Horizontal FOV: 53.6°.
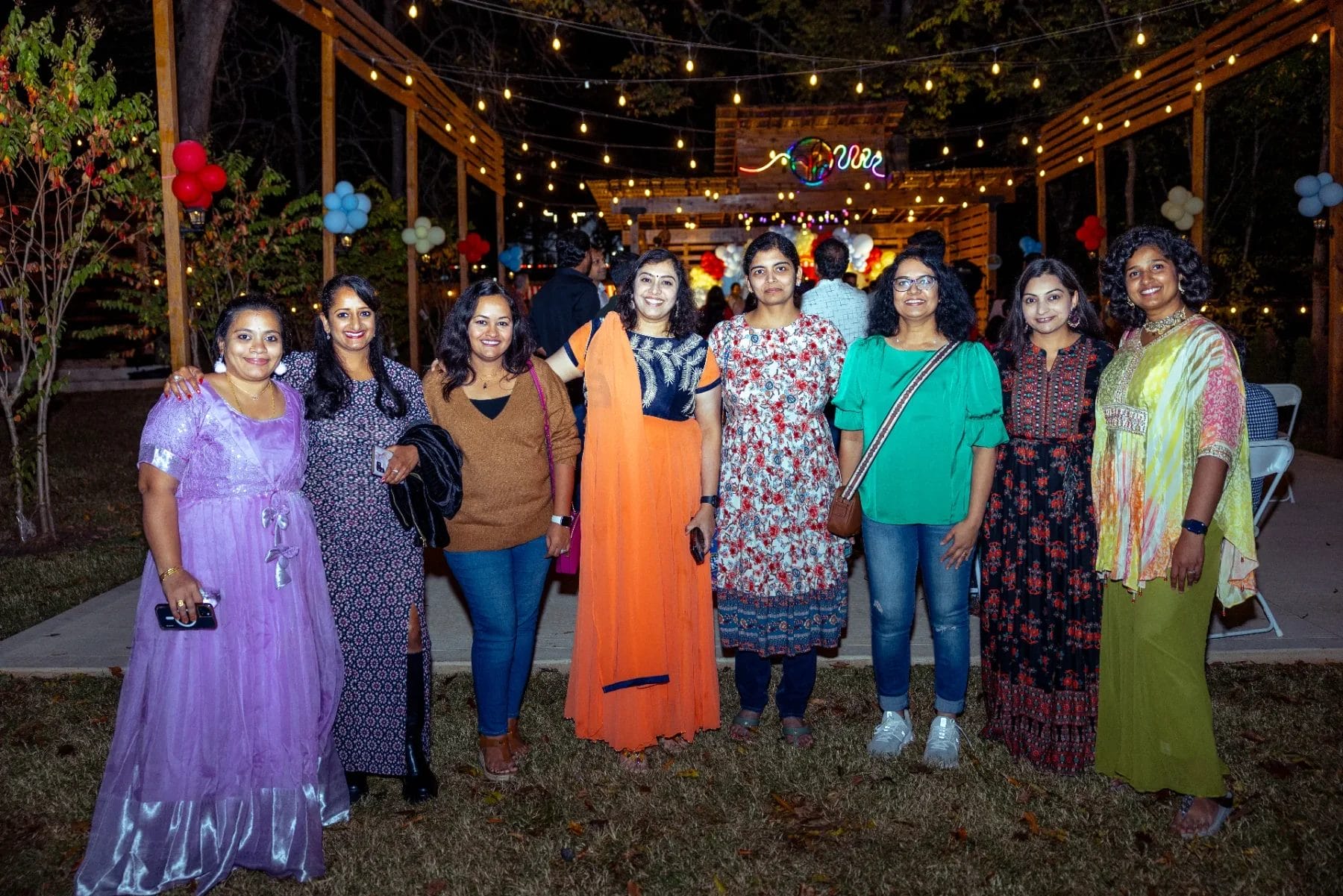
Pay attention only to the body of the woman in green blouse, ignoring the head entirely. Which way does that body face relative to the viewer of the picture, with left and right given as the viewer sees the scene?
facing the viewer

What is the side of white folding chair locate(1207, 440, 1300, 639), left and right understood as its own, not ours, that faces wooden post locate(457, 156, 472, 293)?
front

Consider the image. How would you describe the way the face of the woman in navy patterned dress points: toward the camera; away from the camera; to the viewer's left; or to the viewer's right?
toward the camera

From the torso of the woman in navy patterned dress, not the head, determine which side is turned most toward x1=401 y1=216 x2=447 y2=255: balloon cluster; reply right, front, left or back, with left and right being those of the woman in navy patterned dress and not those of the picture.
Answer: back

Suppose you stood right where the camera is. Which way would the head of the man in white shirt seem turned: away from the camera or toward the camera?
away from the camera

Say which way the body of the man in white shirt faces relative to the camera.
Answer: away from the camera

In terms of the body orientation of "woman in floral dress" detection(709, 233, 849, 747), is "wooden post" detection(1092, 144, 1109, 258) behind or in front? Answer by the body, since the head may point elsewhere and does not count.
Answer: behind

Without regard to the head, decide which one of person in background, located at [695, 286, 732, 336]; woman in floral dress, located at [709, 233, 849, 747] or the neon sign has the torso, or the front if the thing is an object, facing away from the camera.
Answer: the person in background

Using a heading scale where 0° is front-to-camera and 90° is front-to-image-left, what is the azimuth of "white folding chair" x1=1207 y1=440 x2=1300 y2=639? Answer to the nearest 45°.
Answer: approximately 135°

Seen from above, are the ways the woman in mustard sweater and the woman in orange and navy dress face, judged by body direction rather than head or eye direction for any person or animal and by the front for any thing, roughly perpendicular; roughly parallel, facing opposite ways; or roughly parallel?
roughly parallel

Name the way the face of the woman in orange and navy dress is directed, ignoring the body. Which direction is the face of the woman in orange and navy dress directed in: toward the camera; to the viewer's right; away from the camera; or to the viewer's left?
toward the camera

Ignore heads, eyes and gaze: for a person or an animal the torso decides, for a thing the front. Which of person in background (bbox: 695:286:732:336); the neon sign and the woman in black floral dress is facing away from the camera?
the person in background

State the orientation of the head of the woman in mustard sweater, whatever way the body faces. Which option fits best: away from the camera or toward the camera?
toward the camera

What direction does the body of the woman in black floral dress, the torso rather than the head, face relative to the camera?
toward the camera

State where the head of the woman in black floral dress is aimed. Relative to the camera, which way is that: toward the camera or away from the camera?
toward the camera

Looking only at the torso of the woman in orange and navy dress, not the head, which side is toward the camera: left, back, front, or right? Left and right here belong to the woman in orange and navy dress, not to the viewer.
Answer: front

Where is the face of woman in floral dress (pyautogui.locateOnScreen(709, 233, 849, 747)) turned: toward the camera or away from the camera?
toward the camera
